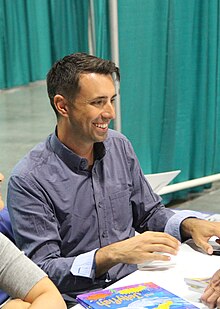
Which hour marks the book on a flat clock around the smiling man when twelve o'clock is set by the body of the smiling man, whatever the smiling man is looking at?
The book is roughly at 1 o'clock from the smiling man.

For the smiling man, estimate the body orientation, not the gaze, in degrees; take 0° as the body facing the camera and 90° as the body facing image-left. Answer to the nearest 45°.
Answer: approximately 315°
